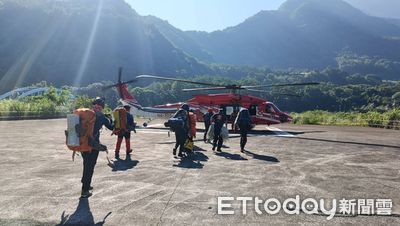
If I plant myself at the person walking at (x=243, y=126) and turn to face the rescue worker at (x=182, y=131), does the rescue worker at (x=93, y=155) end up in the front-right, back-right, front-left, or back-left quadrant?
front-left

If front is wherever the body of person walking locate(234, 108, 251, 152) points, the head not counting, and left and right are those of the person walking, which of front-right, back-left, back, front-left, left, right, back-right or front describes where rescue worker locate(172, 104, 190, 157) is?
back-left

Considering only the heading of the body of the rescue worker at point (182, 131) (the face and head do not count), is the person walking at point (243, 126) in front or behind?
in front

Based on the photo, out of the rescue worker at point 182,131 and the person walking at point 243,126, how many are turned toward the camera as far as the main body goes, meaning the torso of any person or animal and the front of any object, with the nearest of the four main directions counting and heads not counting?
0

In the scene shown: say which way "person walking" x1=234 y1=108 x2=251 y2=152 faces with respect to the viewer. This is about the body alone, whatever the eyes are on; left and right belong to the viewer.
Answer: facing away from the viewer

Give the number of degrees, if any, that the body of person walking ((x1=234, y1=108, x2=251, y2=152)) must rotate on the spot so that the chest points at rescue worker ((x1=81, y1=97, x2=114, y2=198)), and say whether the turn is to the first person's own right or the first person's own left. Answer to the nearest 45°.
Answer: approximately 135° to the first person's own left

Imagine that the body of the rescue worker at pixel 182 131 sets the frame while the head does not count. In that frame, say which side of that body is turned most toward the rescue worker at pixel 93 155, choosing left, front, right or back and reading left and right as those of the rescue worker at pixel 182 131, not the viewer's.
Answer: back

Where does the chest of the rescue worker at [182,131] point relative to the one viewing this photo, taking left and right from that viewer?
facing away from the viewer and to the right of the viewer

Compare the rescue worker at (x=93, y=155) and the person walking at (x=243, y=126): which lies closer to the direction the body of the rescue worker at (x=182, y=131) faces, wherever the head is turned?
the person walking
